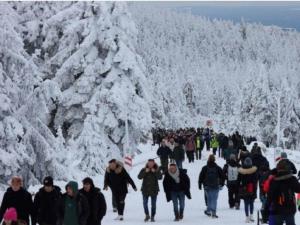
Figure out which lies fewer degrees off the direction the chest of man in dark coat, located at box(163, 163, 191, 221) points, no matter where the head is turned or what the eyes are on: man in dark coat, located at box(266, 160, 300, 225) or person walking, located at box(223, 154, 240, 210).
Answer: the man in dark coat

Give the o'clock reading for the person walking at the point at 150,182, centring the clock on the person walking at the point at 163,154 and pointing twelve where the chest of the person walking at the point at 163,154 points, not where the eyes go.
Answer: the person walking at the point at 150,182 is roughly at 12 o'clock from the person walking at the point at 163,154.
